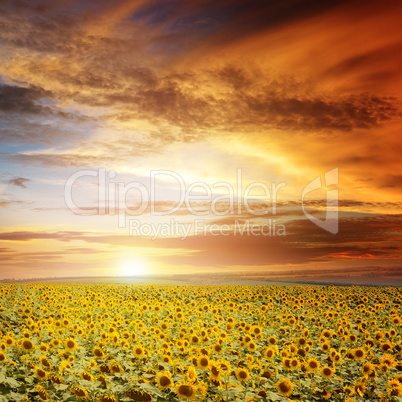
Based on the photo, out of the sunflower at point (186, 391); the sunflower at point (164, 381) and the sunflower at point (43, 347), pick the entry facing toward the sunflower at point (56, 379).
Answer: the sunflower at point (43, 347)

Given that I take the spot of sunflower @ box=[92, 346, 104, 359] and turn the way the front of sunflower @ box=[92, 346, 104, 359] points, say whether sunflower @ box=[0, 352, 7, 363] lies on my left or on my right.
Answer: on my right

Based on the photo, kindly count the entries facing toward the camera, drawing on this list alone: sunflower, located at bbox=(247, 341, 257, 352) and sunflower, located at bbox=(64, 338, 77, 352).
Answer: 2

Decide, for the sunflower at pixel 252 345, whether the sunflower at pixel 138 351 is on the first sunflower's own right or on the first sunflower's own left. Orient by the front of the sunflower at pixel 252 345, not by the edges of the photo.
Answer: on the first sunflower's own right

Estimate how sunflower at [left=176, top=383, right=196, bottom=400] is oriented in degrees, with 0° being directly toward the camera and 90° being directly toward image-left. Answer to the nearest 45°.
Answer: approximately 0°

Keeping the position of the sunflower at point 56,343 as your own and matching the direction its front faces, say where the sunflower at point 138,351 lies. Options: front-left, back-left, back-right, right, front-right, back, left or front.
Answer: front-left
